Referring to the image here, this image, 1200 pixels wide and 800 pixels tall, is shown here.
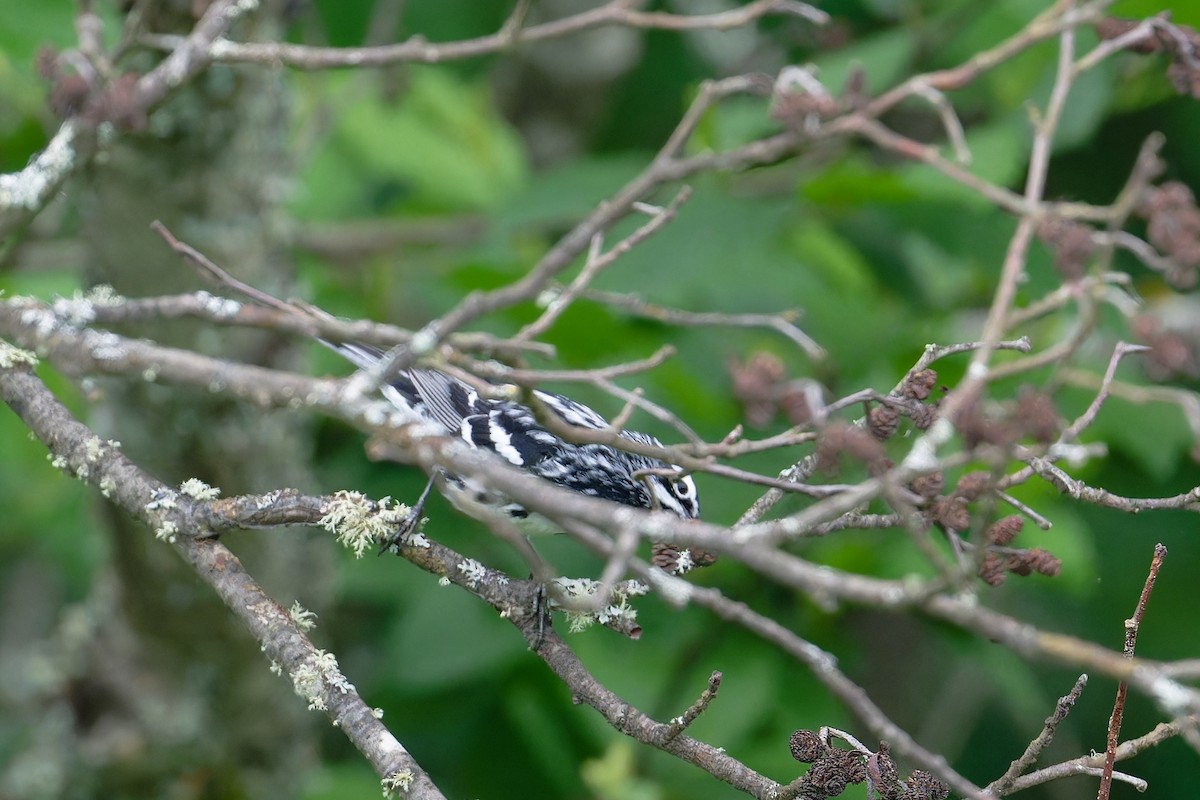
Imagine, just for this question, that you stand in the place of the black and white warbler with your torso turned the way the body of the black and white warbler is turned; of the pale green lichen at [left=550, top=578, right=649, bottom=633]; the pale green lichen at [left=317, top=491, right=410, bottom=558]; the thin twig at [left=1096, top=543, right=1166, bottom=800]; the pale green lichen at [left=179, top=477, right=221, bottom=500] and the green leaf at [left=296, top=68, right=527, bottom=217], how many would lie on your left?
1

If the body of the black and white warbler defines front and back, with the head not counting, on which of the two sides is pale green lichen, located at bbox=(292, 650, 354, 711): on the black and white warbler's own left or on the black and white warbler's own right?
on the black and white warbler's own right

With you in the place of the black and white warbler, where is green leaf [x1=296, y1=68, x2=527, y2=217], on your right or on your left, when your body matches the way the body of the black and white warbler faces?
on your left

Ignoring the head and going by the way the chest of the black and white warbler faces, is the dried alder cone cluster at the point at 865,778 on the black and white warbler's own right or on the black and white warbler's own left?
on the black and white warbler's own right

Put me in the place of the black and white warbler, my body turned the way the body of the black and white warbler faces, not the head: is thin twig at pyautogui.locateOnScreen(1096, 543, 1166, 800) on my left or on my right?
on my right

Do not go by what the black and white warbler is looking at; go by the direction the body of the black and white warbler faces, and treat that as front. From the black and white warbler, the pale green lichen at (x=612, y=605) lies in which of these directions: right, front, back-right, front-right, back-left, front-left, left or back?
front

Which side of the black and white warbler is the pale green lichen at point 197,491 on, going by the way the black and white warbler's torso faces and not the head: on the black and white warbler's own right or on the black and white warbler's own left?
on the black and white warbler's own right

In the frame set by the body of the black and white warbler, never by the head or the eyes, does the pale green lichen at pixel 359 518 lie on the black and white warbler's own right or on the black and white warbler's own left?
on the black and white warbler's own right

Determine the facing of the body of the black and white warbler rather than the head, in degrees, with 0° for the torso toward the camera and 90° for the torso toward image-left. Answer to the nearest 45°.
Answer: approximately 270°
